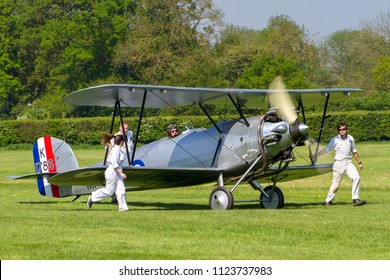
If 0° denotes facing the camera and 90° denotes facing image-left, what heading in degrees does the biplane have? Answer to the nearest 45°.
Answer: approximately 315°
